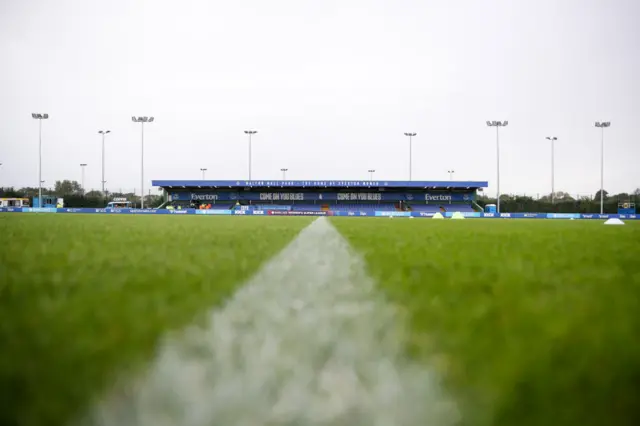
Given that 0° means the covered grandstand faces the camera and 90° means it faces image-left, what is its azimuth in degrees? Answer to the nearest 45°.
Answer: approximately 0°
